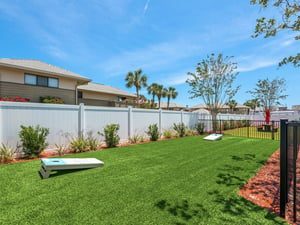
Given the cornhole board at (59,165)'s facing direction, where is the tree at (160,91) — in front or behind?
in front

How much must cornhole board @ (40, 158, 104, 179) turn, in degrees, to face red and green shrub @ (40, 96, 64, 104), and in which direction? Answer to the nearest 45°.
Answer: approximately 45° to its left

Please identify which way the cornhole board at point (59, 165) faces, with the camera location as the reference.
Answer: facing away from the viewer and to the right of the viewer

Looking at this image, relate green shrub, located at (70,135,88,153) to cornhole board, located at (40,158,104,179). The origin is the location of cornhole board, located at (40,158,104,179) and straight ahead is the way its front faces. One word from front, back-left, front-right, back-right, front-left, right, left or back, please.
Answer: front-left

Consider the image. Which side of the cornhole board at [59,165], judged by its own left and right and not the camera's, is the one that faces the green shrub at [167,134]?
front

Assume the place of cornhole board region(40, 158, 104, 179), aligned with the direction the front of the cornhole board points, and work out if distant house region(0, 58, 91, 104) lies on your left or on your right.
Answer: on your left

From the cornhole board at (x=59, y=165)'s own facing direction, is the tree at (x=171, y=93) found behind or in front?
in front

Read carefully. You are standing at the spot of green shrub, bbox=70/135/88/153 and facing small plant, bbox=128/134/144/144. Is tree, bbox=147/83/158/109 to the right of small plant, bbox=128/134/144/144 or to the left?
left

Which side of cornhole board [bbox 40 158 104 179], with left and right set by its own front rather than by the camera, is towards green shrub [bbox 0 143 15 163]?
left

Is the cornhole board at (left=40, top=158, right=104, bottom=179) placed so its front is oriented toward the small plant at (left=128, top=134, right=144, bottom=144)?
no

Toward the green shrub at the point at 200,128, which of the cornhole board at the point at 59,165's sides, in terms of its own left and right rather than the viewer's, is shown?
front
